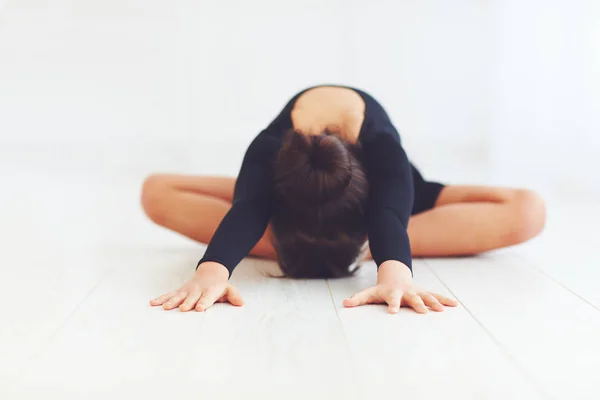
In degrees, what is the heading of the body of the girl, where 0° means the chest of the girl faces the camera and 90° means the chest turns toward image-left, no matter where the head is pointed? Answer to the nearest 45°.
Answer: approximately 0°
